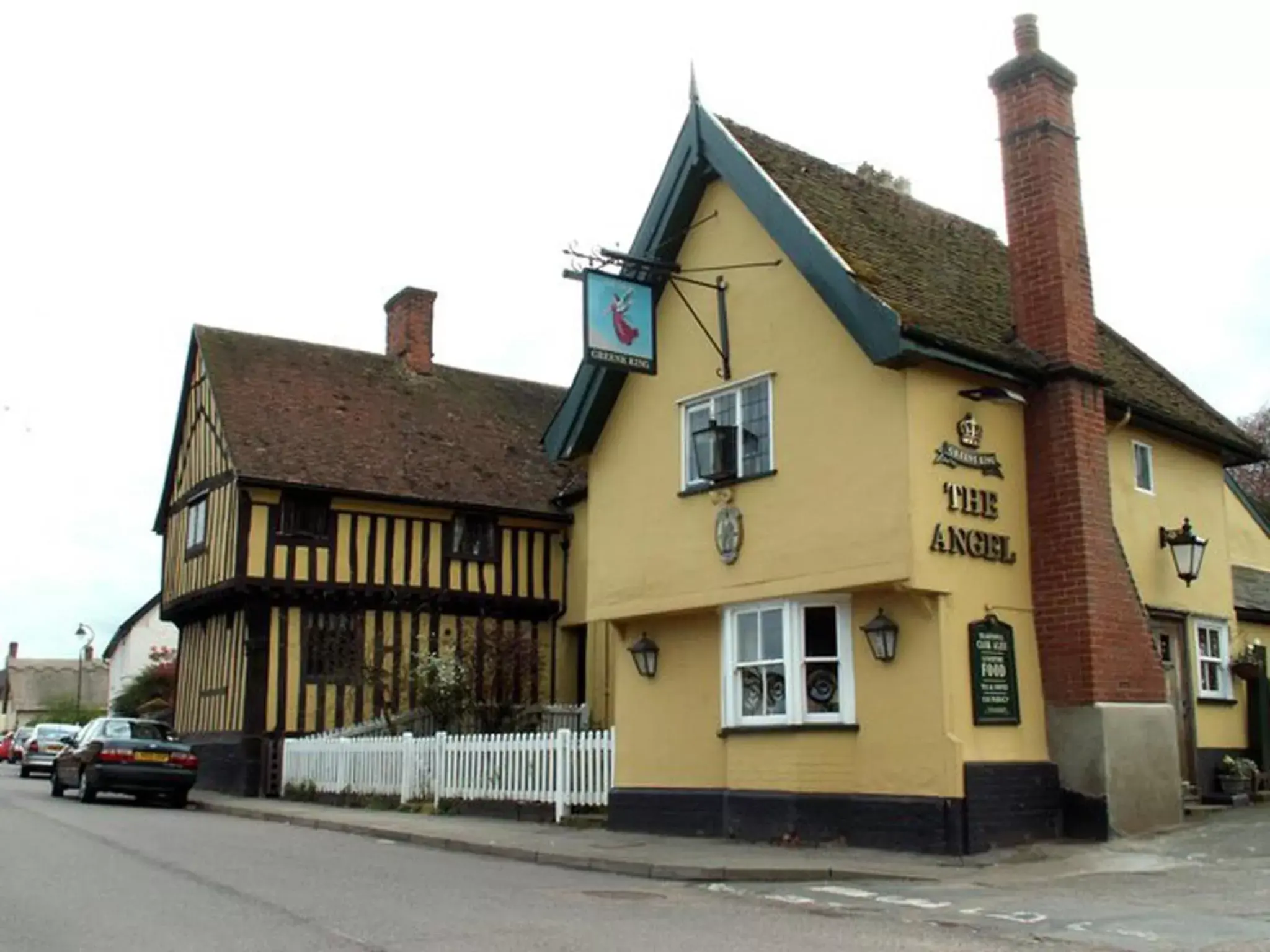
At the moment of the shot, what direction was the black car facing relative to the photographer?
facing away from the viewer and to the left of the viewer

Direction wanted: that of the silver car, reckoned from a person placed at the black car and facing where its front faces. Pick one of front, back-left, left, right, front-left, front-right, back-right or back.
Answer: front-right

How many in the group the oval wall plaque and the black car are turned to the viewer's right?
0

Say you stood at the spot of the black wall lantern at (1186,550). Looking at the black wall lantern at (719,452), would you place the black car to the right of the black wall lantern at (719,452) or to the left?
right

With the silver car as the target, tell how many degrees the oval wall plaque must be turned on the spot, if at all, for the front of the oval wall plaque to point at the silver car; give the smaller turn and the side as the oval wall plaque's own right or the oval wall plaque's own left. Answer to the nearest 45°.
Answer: approximately 90° to the oval wall plaque's own right

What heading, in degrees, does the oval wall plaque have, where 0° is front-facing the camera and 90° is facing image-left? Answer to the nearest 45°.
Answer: approximately 45°

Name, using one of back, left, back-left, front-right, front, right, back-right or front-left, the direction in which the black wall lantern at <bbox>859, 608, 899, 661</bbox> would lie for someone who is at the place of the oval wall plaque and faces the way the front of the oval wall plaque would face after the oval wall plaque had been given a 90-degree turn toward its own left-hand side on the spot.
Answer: front

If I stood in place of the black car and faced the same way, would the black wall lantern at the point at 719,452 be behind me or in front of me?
behind

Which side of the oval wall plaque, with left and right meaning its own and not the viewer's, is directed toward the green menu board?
left

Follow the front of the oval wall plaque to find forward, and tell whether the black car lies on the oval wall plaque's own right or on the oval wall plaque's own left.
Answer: on the oval wall plaque's own right
